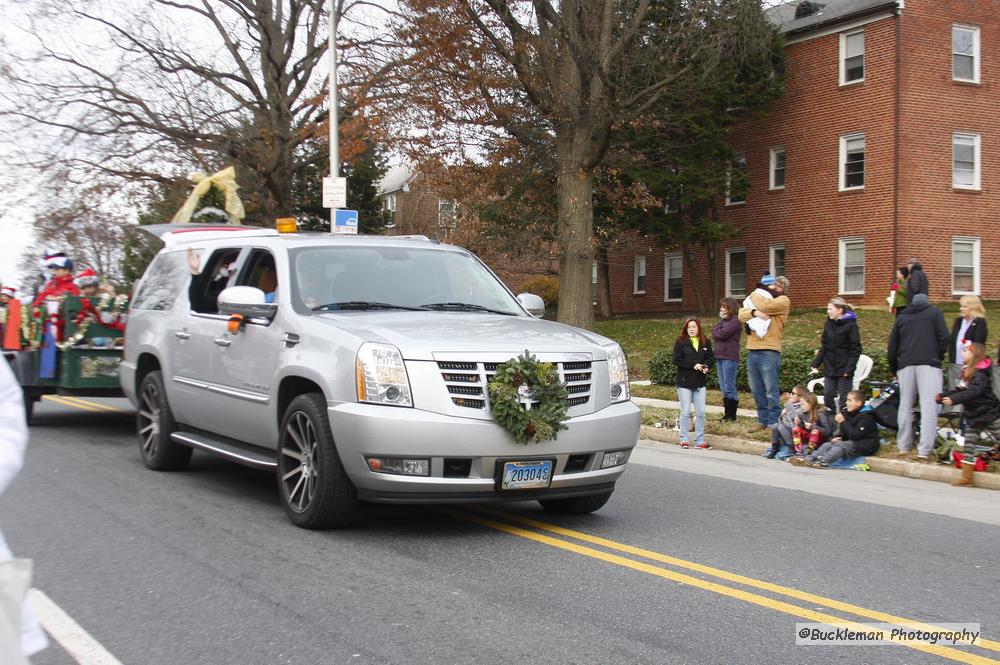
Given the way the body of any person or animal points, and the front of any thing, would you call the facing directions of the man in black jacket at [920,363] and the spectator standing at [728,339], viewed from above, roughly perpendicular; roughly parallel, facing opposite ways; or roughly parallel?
roughly perpendicular

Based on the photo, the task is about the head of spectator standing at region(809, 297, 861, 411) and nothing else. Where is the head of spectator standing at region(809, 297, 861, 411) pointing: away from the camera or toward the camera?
toward the camera

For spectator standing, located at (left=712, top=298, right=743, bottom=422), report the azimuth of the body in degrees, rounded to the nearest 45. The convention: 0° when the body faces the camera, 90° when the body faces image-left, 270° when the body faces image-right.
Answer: approximately 90°

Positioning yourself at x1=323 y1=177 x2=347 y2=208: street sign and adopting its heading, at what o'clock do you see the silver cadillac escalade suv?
The silver cadillac escalade suv is roughly at 12 o'clock from the street sign.

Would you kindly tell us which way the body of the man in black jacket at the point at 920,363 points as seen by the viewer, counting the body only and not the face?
away from the camera

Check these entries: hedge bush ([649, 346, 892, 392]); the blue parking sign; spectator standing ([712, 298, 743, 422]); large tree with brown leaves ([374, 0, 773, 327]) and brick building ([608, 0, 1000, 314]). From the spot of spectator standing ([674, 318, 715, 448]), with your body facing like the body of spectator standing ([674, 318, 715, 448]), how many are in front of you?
0

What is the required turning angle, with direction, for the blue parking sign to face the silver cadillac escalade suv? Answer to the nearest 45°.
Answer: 0° — it already faces it

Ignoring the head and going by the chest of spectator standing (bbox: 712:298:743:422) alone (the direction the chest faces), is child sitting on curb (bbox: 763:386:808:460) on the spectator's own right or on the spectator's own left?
on the spectator's own left

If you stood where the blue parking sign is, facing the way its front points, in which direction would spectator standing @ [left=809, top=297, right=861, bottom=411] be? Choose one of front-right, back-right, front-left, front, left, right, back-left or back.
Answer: front-left

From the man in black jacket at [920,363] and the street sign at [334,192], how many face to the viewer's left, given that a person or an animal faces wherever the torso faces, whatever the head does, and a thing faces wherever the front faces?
0

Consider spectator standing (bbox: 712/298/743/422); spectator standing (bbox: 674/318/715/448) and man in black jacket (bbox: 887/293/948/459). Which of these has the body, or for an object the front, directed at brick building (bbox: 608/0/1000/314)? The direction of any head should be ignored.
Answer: the man in black jacket

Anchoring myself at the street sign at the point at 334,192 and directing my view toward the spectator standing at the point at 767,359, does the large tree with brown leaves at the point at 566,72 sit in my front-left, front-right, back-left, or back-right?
front-left

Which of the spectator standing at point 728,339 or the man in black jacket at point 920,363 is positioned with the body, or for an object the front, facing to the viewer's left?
the spectator standing

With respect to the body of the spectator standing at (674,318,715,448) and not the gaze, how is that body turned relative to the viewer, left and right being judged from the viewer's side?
facing the viewer

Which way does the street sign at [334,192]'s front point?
toward the camera

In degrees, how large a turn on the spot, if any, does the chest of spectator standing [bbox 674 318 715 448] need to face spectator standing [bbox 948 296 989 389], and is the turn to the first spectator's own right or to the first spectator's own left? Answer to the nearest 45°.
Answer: approximately 90° to the first spectator's own left

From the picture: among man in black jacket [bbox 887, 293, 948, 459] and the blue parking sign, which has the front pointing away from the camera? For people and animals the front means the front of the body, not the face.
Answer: the man in black jacket

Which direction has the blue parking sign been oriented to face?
toward the camera

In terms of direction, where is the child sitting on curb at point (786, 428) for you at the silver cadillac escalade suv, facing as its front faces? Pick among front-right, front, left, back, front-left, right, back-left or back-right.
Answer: left
